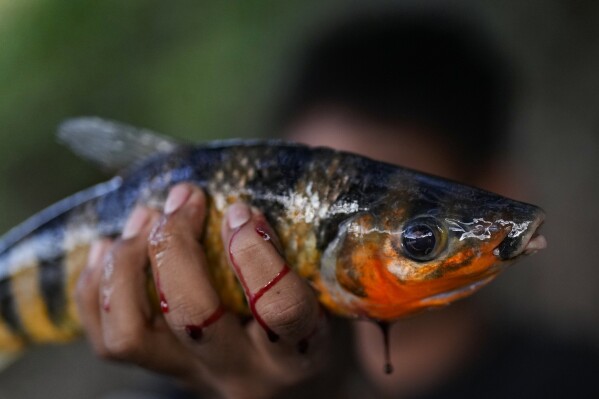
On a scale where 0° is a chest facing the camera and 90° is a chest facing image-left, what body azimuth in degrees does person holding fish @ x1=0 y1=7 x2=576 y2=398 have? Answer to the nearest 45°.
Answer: approximately 0°

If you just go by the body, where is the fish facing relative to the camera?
to the viewer's right
